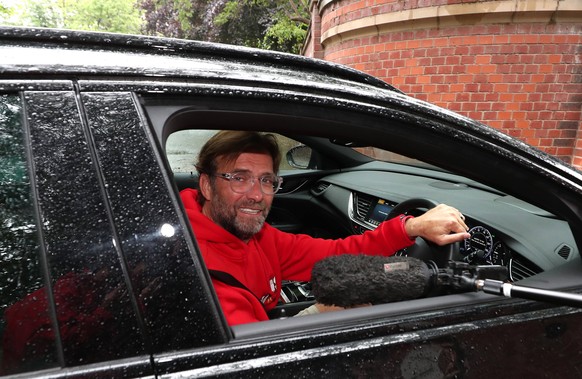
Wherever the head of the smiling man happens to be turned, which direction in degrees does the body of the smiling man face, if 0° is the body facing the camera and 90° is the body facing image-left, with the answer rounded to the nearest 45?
approximately 315°

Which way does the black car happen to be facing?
to the viewer's right

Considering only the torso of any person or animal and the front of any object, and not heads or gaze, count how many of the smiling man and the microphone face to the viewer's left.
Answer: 1

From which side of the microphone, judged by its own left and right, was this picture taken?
left
